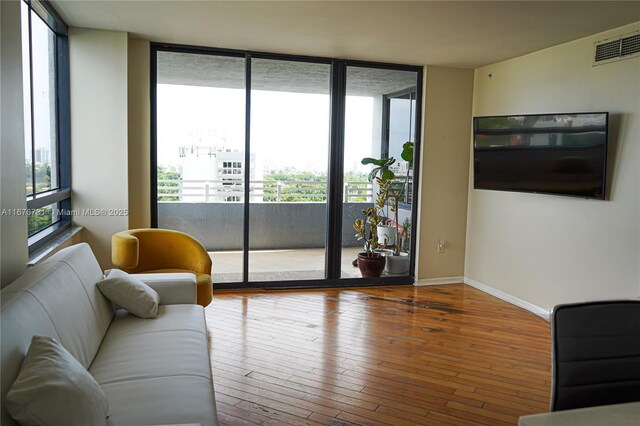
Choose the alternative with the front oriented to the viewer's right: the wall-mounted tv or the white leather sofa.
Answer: the white leather sofa

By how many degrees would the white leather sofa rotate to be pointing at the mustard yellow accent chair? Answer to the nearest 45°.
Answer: approximately 90° to its left

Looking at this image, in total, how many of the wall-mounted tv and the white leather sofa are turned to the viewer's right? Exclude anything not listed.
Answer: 1

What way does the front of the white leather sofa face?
to the viewer's right

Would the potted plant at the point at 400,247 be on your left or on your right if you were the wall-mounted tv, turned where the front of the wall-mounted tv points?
on your right

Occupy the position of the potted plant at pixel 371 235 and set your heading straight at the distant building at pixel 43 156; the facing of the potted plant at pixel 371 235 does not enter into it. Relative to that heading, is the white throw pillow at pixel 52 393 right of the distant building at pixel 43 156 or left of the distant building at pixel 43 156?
left

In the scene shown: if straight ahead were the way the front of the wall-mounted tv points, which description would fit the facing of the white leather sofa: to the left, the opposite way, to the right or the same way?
the opposite way

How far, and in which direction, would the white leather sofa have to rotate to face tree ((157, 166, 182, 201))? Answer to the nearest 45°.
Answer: approximately 90° to its left

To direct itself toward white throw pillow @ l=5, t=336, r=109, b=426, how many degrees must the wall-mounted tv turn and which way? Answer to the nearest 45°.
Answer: approximately 45° to its left

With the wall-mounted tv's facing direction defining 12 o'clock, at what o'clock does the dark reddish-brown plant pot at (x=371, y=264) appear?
The dark reddish-brown plant pot is roughly at 2 o'clock from the wall-mounted tv.
